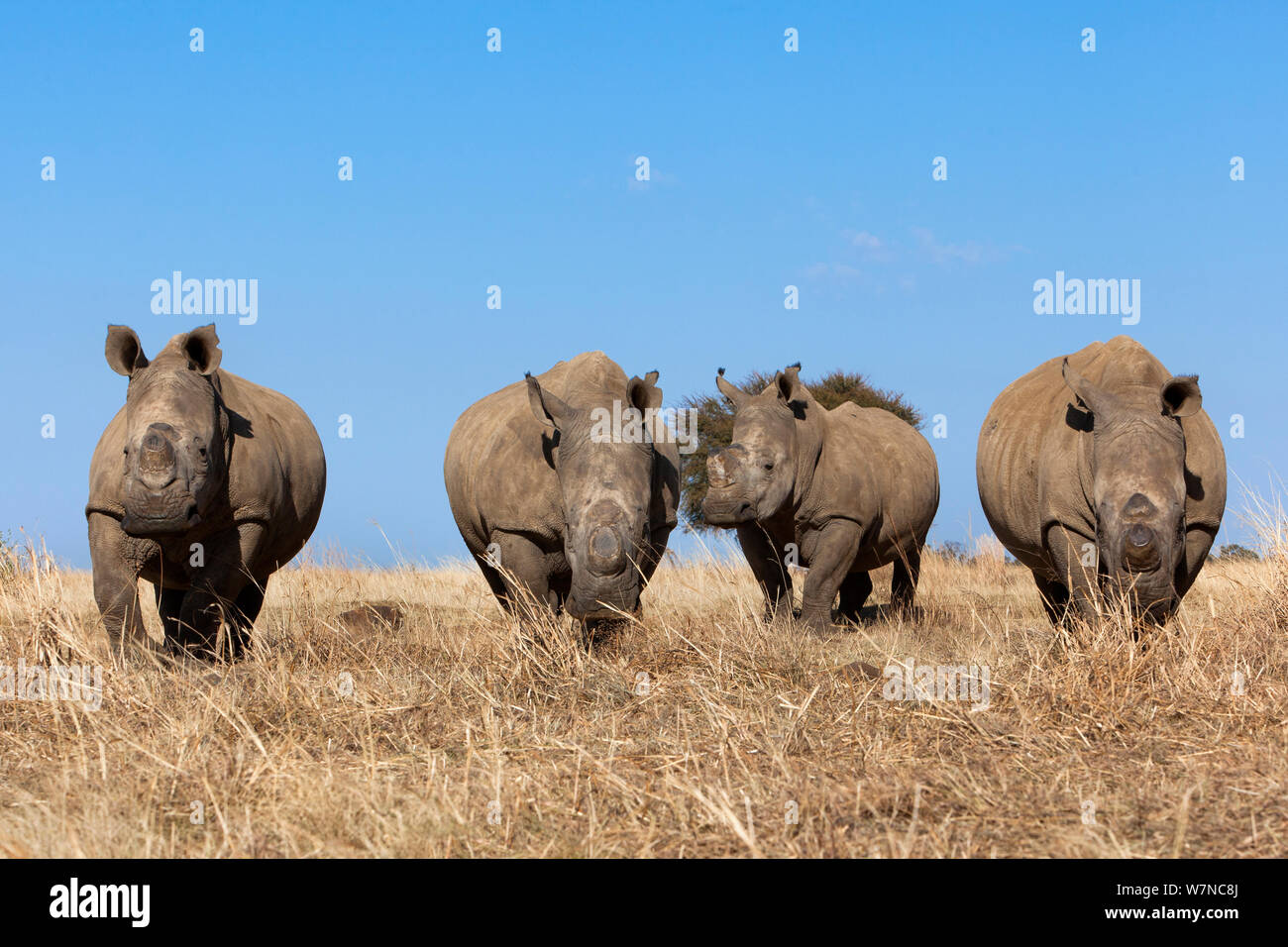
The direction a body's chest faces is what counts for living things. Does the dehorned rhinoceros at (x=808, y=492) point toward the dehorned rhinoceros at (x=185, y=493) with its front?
yes

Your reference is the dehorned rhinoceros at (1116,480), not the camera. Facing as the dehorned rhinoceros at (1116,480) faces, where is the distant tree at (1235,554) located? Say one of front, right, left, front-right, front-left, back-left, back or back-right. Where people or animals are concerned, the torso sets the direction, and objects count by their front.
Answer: back

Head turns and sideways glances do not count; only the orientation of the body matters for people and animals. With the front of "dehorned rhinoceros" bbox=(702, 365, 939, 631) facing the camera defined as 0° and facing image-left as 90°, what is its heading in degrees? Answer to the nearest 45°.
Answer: approximately 45°

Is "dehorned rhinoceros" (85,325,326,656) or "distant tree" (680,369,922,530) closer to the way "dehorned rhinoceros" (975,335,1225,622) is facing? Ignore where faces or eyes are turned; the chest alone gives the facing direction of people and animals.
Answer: the dehorned rhinoceros

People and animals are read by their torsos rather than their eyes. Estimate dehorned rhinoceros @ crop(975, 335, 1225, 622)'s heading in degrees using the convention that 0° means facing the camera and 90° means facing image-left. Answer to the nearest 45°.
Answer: approximately 0°

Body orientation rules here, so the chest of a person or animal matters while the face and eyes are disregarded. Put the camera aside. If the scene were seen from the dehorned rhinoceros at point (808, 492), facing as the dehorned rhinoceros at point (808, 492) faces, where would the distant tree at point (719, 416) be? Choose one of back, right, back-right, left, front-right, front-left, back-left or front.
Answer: back-right

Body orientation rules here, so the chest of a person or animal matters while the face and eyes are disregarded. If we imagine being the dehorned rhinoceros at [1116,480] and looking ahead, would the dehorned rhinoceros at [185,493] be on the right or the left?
on its right

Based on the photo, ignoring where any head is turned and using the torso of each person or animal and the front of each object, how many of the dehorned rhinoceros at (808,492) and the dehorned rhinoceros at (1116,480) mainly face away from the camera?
0

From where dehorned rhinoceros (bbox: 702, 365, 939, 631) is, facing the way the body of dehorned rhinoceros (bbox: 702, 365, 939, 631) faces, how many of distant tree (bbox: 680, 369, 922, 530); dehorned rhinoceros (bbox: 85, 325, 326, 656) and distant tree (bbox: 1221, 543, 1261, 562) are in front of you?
1

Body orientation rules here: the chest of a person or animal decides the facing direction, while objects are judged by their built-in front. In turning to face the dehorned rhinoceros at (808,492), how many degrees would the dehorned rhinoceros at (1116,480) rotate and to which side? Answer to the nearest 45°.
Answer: approximately 135° to its right
